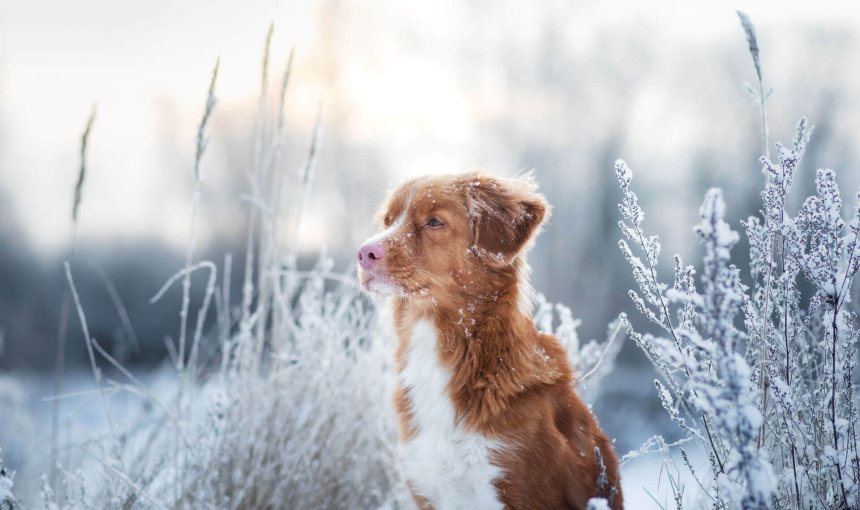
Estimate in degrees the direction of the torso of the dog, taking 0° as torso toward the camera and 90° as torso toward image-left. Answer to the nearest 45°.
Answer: approximately 45°

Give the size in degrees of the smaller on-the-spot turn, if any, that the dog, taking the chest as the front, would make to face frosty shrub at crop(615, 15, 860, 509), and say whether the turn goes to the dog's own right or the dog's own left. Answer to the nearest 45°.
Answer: approximately 90° to the dog's own left

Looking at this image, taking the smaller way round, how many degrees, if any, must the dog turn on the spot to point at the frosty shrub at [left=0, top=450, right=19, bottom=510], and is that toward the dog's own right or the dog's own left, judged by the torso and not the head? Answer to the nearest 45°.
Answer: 0° — it already faces it
